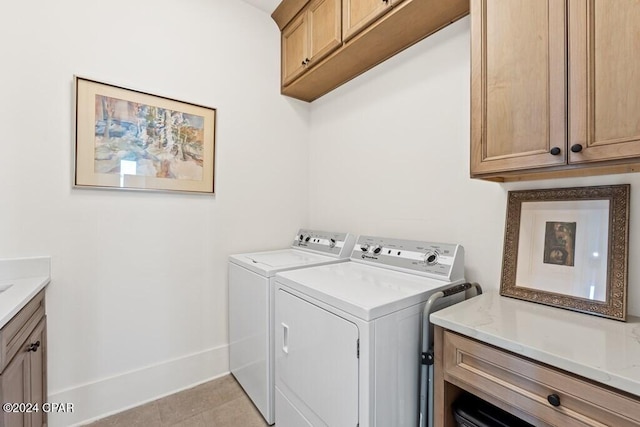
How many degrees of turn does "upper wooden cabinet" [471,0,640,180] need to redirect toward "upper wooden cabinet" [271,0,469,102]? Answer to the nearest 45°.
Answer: approximately 45° to its right

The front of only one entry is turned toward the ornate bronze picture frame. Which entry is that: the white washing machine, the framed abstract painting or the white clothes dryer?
the framed abstract painting

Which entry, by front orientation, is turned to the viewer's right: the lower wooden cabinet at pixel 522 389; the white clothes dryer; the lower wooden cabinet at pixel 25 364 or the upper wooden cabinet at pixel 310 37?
the lower wooden cabinet at pixel 25 364

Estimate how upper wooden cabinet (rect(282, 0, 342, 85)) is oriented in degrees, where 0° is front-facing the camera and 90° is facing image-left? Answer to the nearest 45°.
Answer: approximately 45°

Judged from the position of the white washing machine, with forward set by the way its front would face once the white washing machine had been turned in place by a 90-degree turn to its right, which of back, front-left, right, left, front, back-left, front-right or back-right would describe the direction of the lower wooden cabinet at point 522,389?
back

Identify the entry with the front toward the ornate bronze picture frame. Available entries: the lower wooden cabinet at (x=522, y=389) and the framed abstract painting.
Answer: the framed abstract painting

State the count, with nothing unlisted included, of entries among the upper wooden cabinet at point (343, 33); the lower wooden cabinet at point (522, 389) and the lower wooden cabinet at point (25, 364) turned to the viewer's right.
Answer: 1

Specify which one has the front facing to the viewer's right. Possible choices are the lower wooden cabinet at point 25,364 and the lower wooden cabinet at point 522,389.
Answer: the lower wooden cabinet at point 25,364

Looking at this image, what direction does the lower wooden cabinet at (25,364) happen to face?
to the viewer's right

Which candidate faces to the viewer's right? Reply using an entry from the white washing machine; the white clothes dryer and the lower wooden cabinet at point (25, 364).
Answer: the lower wooden cabinet

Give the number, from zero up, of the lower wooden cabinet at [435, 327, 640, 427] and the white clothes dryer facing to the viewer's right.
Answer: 0

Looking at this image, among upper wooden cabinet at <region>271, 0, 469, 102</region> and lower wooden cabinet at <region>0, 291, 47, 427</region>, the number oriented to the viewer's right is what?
1
